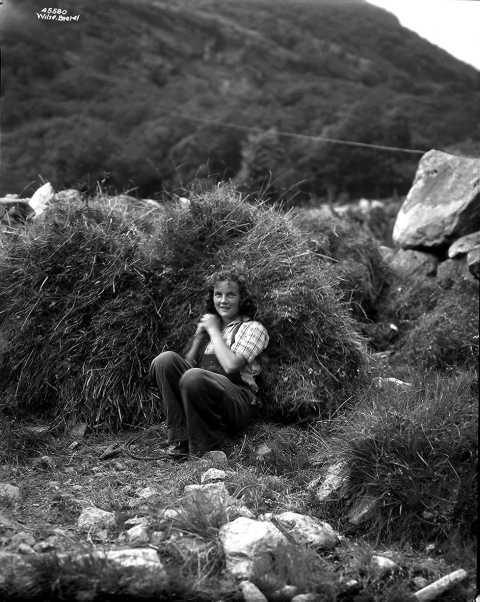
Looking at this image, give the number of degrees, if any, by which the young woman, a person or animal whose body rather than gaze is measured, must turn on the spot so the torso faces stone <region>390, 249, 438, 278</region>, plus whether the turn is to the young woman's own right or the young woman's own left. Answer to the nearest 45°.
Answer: approximately 180°

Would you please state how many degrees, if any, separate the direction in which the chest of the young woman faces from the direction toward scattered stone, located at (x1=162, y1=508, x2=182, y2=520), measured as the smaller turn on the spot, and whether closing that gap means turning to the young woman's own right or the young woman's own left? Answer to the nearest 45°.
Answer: approximately 45° to the young woman's own left

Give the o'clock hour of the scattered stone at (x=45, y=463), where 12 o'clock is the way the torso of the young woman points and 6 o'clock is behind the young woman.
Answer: The scattered stone is roughly at 1 o'clock from the young woman.

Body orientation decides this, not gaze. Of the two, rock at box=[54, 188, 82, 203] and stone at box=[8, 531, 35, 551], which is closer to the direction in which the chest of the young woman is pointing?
the stone

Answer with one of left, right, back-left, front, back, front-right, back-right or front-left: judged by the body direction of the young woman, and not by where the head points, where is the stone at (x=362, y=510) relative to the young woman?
left

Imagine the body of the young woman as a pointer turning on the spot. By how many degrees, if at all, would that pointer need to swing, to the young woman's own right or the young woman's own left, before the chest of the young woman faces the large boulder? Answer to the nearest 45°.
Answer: approximately 180°

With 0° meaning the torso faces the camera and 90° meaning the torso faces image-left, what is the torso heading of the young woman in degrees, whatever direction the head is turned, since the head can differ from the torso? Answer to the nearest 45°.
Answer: approximately 45°

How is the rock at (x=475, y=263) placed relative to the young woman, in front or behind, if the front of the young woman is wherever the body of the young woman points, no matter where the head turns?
behind

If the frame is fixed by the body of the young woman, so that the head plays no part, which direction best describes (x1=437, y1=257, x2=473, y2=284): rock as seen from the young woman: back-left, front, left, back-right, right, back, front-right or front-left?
back

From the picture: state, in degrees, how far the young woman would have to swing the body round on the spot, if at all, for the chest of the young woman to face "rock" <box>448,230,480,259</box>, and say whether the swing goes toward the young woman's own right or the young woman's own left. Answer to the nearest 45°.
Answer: approximately 180°
